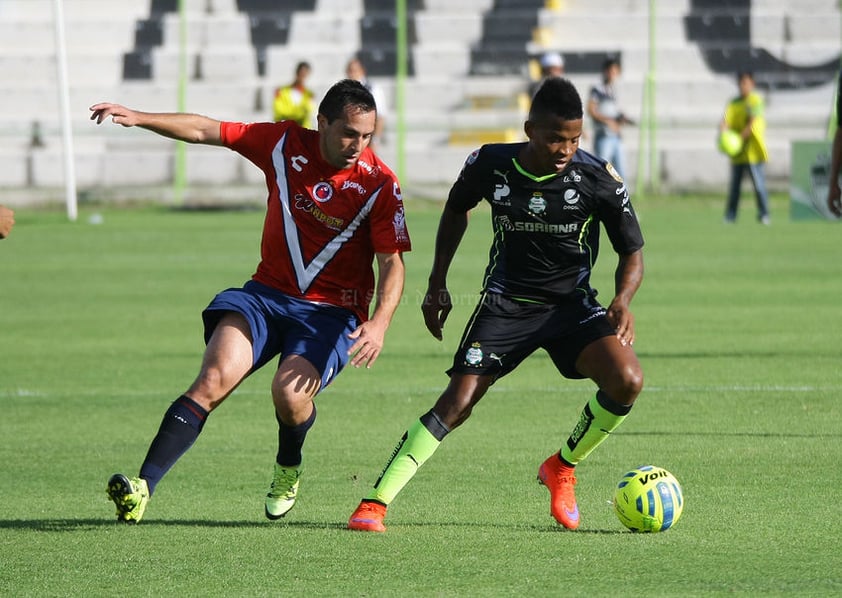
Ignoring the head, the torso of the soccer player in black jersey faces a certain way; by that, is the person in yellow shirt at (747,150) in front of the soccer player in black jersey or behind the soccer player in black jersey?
behind

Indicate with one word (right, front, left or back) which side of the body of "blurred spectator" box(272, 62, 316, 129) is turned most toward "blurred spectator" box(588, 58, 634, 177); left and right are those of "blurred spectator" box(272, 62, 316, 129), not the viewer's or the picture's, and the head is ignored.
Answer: left

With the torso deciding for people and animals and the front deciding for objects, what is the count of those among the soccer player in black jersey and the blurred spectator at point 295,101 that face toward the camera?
2

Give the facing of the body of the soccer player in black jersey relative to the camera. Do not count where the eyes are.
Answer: toward the camera

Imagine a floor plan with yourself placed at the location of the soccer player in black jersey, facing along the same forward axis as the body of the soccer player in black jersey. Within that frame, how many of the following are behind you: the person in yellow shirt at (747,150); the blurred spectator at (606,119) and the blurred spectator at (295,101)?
3

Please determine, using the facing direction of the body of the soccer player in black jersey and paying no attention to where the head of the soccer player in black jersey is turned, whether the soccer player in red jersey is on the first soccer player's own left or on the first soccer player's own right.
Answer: on the first soccer player's own right

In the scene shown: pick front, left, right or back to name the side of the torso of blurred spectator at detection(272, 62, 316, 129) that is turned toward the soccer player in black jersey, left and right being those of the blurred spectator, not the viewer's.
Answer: front

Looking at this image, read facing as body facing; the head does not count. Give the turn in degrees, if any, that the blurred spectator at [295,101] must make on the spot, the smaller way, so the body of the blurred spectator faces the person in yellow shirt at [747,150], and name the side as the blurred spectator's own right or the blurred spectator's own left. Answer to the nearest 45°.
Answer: approximately 90° to the blurred spectator's own left

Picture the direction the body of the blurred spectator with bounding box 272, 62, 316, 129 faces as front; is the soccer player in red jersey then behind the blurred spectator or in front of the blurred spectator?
in front

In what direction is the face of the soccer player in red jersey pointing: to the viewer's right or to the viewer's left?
to the viewer's right
